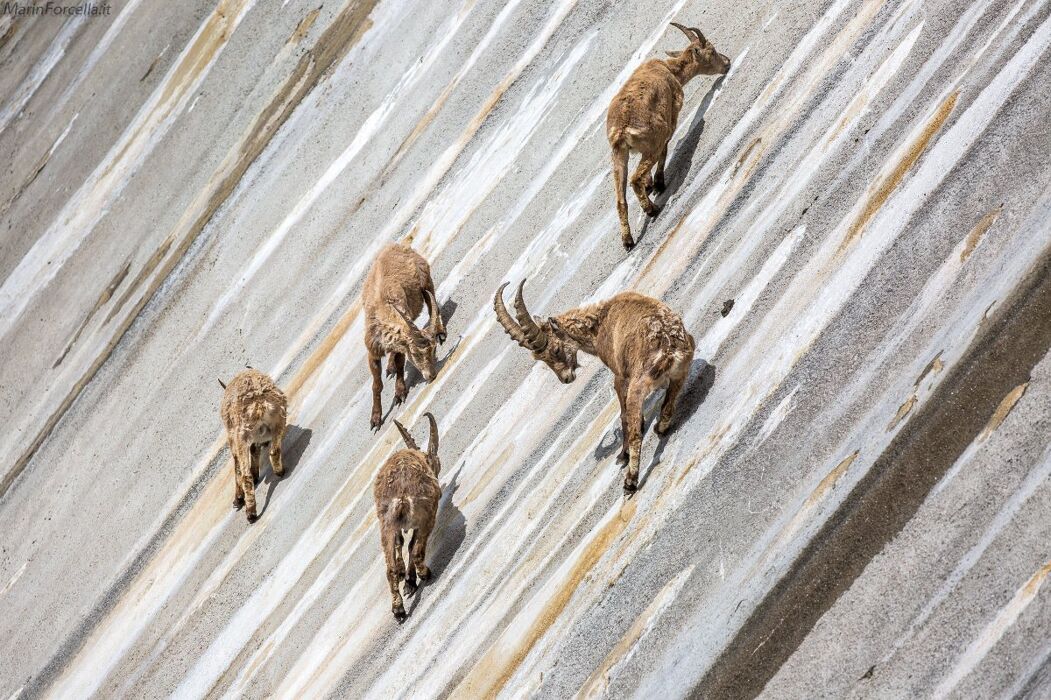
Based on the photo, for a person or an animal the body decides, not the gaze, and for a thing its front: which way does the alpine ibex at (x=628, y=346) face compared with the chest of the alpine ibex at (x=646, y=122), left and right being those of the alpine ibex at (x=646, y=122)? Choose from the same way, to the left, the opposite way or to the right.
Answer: to the left

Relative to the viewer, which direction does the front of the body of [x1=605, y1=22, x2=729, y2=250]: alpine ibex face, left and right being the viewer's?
facing away from the viewer and to the right of the viewer

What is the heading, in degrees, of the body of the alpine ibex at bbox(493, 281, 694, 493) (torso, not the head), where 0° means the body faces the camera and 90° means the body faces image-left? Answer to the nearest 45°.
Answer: approximately 135°

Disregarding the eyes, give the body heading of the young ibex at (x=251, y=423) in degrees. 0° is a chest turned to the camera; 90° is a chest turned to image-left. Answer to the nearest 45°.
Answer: approximately 180°
